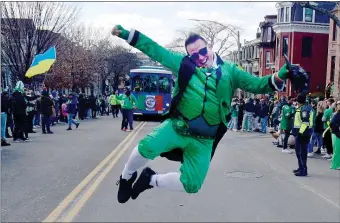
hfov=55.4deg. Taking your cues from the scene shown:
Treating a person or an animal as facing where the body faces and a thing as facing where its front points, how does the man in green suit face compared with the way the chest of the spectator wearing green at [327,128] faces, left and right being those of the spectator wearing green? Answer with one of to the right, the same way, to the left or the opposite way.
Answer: to the left

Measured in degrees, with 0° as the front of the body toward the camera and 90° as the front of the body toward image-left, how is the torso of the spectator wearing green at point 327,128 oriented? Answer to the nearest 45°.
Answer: approximately 90°

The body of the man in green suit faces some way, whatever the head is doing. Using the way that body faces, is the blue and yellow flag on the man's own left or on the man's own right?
on the man's own right

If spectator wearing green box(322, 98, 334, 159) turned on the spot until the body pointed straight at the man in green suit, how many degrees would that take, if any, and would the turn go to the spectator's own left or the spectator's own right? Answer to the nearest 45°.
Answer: approximately 90° to the spectator's own left

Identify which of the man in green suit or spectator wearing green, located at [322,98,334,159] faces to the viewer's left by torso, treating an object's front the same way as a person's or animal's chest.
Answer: the spectator wearing green

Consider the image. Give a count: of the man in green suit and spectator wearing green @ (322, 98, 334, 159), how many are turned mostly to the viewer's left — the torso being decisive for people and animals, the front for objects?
1

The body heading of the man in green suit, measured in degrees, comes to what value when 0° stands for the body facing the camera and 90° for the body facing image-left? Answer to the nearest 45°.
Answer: approximately 0°

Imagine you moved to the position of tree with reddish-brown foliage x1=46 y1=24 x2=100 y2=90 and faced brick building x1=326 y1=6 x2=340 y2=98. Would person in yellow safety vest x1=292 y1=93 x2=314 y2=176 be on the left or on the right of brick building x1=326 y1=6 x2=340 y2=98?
right
